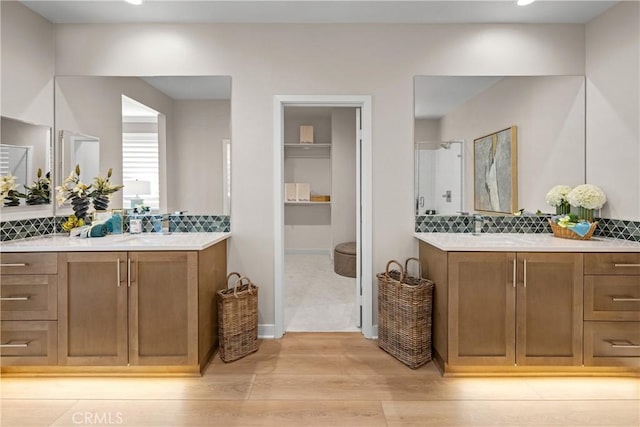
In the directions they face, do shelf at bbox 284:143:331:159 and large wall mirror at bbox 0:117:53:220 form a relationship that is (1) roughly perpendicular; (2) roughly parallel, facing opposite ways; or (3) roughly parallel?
roughly perpendicular

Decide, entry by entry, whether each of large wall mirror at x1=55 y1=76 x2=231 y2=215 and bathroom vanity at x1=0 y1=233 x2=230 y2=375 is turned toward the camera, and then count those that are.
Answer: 2

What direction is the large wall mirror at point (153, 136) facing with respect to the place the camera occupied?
facing the viewer

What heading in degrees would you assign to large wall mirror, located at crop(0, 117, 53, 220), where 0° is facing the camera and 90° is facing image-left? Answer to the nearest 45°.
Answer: approximately 315°

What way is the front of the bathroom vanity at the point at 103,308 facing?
toward the camera

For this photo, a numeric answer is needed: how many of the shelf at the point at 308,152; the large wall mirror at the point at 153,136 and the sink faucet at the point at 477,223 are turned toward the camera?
3
